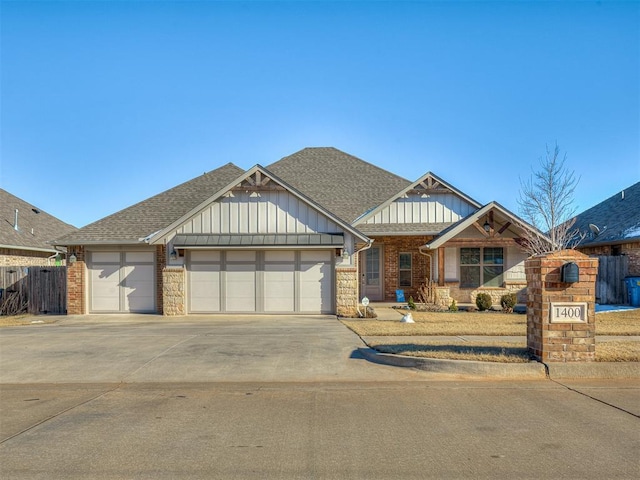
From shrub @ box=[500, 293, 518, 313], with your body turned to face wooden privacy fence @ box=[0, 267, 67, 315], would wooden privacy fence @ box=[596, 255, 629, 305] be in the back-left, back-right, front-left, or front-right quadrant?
back-right

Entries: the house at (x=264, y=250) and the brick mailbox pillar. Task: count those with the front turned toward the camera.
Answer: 2

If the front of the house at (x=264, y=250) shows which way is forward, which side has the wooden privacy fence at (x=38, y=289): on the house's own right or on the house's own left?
on the house's own right

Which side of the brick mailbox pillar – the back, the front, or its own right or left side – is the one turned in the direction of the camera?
front

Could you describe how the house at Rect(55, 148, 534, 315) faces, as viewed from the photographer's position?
facing the viewer

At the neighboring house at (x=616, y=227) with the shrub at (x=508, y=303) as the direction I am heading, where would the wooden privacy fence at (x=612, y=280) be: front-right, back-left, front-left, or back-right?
front-left

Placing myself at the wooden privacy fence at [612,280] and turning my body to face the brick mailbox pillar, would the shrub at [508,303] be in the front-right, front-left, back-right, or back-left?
front-right

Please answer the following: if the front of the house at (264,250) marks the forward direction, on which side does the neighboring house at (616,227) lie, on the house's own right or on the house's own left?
on the house's own left

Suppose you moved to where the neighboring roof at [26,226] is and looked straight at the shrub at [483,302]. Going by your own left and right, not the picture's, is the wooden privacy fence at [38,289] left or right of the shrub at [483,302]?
right
